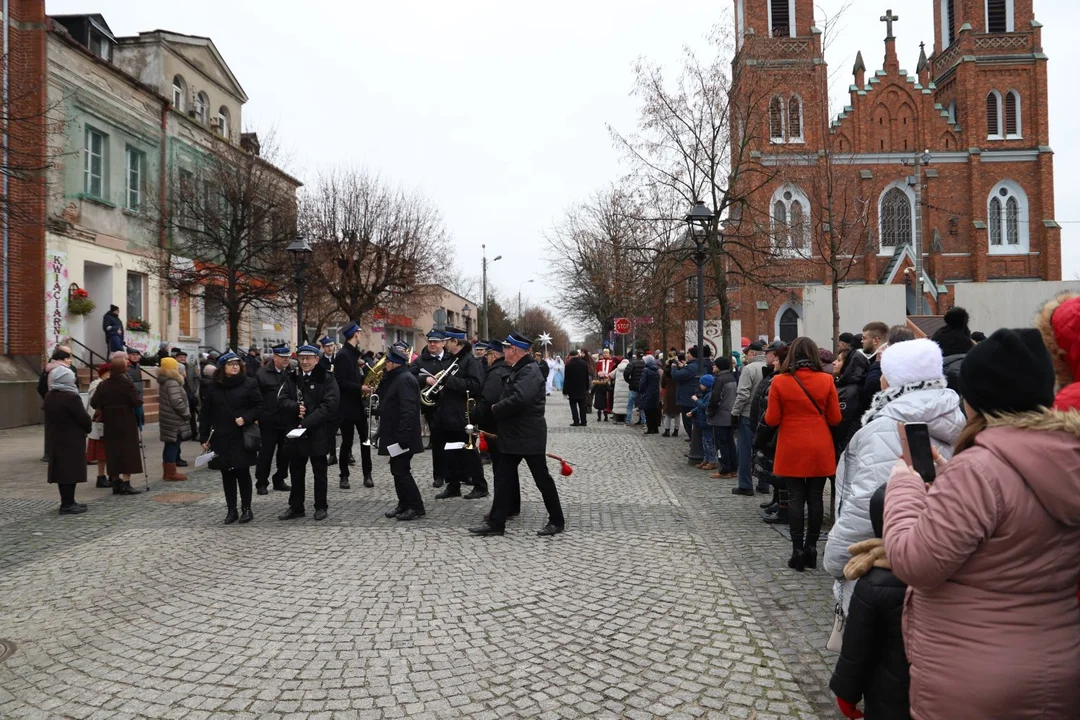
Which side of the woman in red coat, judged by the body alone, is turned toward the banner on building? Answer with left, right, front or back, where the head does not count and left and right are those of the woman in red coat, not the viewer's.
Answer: left

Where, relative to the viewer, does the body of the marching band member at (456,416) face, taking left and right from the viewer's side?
facing to the left of the viewer

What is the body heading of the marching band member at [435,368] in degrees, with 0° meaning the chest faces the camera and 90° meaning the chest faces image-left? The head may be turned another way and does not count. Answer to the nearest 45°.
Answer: approximately 0°

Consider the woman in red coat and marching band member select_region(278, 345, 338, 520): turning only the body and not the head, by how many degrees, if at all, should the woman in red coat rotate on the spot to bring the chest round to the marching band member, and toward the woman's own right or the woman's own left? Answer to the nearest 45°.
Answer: approximately 90° to the woman's own left

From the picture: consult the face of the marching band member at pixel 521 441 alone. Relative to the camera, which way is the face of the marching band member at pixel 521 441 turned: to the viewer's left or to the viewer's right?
to the viewer's left

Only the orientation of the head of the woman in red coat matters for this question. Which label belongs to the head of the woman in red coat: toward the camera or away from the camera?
away from the camera

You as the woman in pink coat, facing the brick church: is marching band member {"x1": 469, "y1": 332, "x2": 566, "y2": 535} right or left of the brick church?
left
